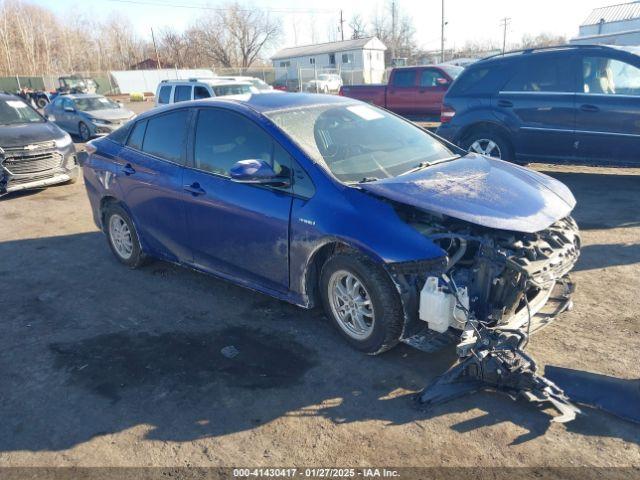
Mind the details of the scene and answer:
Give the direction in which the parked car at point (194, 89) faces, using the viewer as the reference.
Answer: facing the viewer and to the right of the viewer

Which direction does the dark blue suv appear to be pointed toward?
to the viewer's right

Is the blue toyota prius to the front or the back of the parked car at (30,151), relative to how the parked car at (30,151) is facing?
to the front

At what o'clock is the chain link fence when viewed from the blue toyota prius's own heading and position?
The chain link fence is roughly at 7 o'clock from the blue toyota prius.

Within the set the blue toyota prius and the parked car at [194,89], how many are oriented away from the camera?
0

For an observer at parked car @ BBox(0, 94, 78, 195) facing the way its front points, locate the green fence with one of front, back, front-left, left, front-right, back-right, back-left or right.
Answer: back-left

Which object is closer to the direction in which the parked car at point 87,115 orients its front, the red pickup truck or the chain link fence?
the red pickup truck

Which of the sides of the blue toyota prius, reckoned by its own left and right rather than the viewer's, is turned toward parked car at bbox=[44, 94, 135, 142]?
back

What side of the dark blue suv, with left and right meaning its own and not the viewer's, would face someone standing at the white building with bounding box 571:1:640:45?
left
